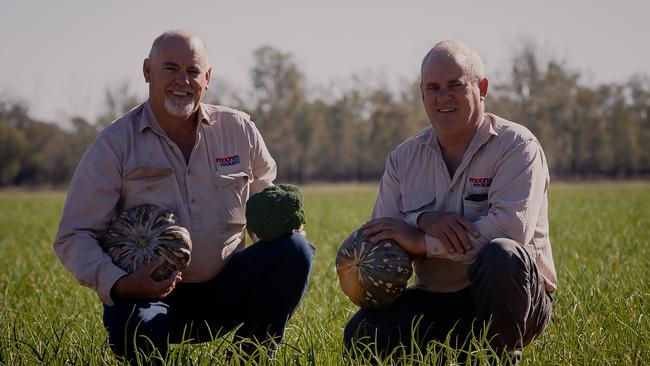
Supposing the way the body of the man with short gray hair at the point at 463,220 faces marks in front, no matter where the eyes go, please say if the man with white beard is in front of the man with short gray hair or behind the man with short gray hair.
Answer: in front

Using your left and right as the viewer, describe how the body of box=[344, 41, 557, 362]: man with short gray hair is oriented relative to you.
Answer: facing the viewer and to the left of the viewer

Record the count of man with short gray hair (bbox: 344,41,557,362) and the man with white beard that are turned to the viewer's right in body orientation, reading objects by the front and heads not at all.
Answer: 0

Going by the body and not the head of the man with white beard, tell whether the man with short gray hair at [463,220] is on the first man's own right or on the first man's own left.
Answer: on the first man's own left

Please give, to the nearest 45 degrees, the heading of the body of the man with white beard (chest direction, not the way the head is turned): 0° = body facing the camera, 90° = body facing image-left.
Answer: approximately 0°
